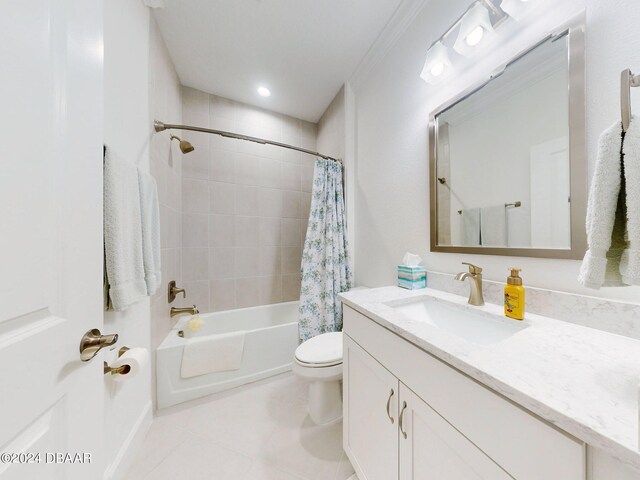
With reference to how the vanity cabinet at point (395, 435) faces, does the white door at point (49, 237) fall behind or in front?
in front

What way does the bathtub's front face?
toward the camera

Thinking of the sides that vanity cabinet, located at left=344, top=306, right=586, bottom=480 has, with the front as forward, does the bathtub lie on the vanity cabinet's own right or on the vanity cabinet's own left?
on the vanity cabinet's own right

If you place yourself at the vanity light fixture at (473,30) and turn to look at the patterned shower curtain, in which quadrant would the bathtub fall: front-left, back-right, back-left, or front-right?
front-left

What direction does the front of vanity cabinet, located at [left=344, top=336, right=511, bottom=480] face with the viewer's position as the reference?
facing the viewer and to the left of the viewer

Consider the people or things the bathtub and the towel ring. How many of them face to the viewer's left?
1

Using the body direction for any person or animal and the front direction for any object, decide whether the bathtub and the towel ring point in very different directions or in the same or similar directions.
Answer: very different directions

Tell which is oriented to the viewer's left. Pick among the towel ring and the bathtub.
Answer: the towel ring

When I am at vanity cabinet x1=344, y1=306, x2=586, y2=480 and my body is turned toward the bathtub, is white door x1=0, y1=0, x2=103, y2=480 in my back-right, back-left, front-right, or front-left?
front-left

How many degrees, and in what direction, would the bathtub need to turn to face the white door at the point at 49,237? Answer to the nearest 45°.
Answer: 0° — it already faces it

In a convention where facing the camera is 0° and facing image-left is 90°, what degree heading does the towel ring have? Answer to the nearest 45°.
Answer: approximately 90°

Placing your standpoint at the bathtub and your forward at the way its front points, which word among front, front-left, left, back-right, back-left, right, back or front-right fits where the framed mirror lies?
front-left

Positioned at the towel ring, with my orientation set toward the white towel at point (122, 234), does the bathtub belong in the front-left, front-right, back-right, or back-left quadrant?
front-right

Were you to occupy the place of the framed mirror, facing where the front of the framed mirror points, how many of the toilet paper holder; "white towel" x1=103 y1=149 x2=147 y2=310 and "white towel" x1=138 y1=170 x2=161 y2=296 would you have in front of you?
3
